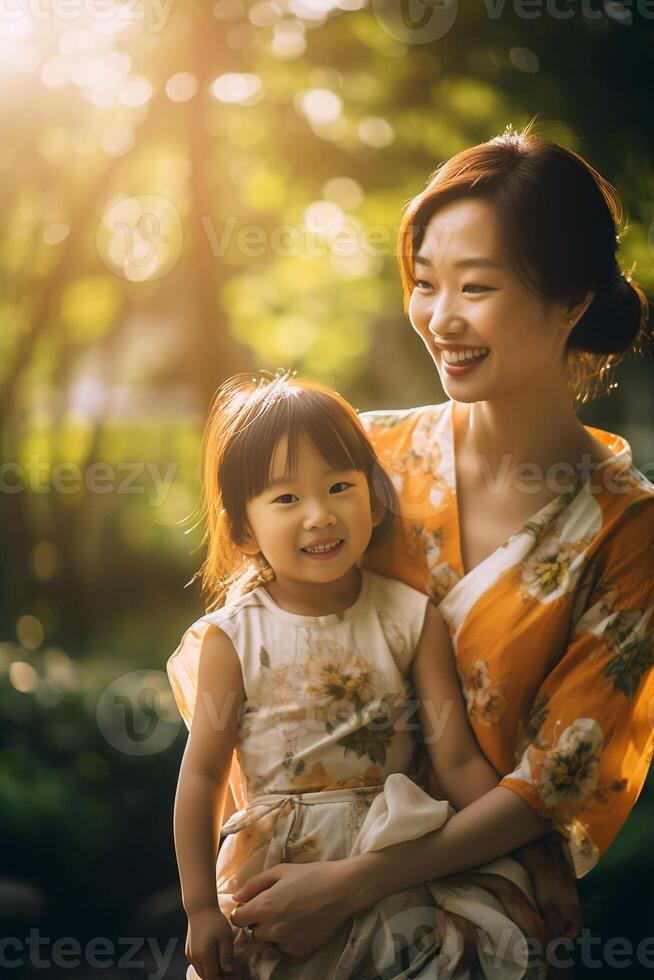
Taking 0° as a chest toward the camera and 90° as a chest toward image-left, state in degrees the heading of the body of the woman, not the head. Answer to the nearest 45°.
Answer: approximately 45°
